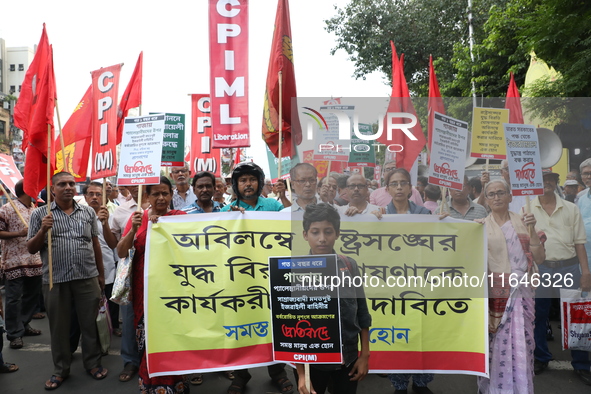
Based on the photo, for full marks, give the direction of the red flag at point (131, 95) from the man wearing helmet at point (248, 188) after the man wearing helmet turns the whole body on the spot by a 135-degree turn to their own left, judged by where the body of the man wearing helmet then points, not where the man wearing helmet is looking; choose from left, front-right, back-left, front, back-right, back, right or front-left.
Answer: left

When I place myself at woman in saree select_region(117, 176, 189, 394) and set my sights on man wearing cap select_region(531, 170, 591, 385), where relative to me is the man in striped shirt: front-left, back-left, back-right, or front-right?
back-left

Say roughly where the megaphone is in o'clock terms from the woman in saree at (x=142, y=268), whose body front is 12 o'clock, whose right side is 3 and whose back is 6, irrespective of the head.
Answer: The megaphone is roughly at 9 o'clock from the woman in saree.

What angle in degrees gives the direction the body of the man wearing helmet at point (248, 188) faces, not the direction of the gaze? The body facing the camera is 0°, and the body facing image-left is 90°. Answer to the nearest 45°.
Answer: approximately 0°

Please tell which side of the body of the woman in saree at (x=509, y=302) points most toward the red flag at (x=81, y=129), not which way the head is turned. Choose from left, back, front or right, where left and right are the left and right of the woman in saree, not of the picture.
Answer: right

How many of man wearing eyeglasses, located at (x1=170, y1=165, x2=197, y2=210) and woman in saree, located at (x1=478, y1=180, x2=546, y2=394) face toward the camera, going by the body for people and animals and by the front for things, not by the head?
2

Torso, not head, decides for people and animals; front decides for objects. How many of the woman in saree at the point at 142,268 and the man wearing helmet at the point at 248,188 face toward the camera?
2
